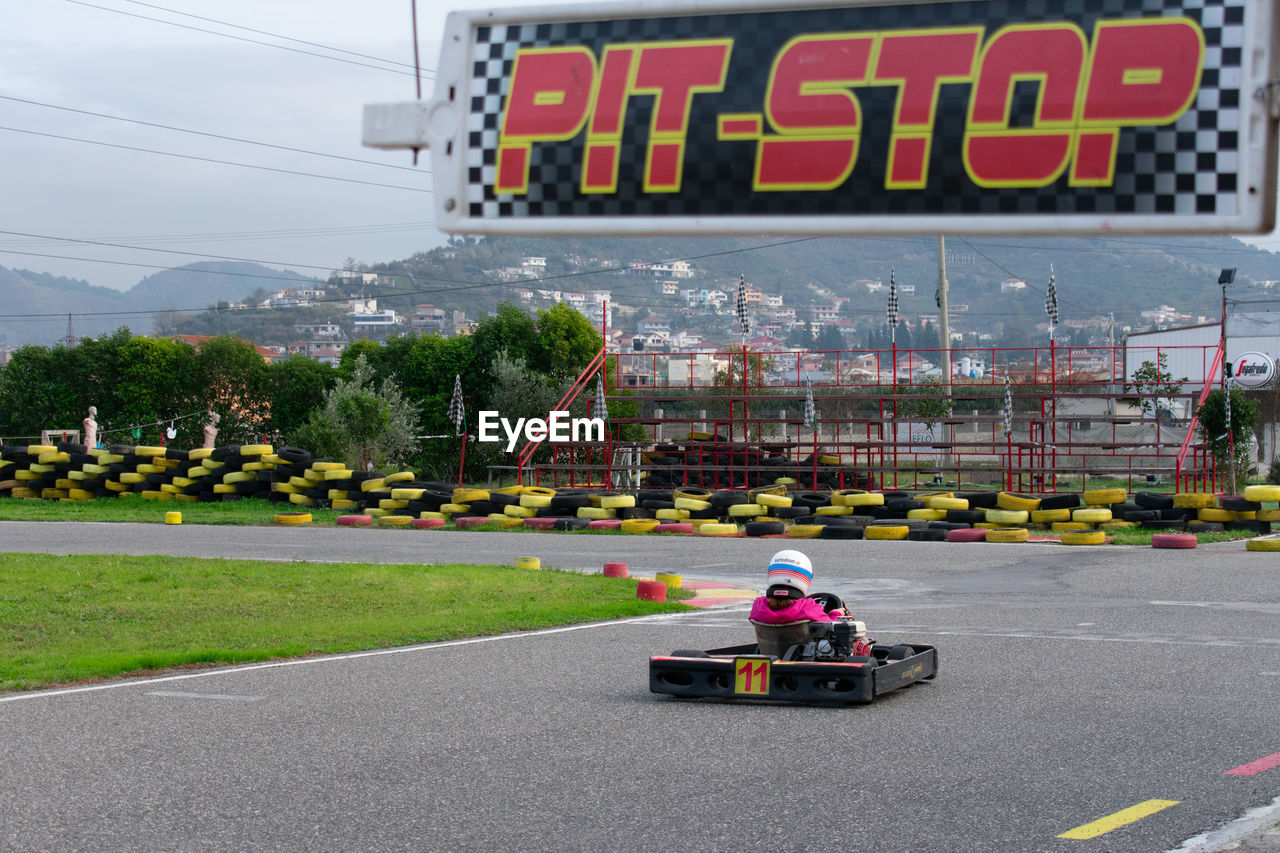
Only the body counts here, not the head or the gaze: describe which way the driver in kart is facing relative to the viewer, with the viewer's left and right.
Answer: facing away from the viewer and to the right of the viewer

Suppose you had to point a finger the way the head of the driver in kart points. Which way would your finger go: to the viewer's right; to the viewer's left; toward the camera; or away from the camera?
away from the camera

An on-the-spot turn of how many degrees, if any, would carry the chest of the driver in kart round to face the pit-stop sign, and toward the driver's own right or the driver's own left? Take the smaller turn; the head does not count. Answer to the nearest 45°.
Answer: approximately 135° to the driver's own right

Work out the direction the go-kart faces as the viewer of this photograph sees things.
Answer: facing away from the viewer and to the right of the viewer

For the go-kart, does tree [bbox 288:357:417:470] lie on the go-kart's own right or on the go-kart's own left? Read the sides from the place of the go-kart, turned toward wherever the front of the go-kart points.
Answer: on the go-kart's own left

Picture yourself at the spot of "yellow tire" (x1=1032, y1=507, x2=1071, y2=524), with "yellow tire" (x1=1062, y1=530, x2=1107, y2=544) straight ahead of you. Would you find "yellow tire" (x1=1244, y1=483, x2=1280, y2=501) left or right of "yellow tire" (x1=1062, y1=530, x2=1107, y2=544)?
left

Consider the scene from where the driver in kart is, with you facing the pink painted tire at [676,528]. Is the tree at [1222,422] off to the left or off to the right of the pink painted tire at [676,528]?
right

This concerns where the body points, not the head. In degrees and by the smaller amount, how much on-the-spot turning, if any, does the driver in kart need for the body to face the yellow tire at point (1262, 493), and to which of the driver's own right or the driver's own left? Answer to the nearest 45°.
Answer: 0° — they already face it
